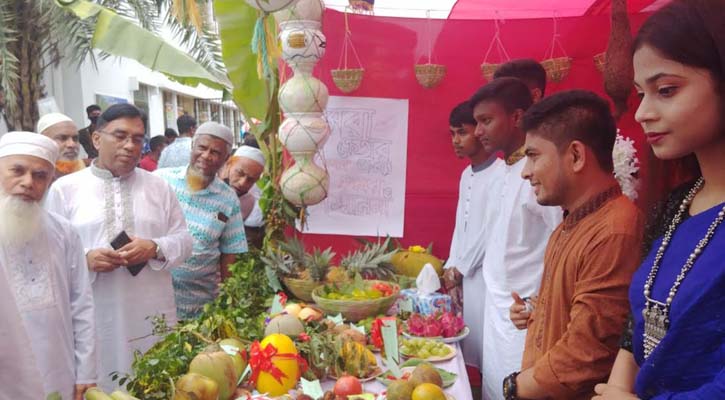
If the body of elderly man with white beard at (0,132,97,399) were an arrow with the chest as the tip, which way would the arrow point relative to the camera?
toward the camera

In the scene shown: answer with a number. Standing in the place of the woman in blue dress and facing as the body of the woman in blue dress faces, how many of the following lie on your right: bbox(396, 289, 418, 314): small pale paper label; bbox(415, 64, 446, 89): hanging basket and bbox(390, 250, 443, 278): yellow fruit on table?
3

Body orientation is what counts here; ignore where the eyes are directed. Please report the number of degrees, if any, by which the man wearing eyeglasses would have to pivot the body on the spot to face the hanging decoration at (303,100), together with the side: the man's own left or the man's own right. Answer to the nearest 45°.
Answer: approximately 45° to the man's own left

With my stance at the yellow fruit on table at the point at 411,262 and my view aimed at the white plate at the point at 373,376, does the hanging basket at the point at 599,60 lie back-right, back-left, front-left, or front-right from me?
back-left

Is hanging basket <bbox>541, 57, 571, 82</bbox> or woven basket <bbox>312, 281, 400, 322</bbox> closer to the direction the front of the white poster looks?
the woven basket

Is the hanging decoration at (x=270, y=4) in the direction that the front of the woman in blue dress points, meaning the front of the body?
no

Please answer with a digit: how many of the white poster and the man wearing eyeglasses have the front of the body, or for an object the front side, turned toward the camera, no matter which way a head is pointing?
2

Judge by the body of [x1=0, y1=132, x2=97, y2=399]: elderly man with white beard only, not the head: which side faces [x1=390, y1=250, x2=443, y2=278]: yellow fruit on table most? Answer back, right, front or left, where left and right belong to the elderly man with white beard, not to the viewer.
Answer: left

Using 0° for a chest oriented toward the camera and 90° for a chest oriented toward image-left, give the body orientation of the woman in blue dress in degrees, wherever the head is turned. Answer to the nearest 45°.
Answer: approximately 45°

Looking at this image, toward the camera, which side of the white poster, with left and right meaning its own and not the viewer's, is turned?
front

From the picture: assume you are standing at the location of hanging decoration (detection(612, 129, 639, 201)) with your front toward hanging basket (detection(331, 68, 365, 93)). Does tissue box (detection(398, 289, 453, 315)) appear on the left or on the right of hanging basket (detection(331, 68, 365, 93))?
left

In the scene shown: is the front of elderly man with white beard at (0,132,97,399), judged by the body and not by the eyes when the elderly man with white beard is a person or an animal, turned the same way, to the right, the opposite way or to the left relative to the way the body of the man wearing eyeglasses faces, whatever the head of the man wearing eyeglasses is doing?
the same way

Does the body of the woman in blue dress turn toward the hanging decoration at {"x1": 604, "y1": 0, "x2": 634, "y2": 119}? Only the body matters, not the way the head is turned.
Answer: no

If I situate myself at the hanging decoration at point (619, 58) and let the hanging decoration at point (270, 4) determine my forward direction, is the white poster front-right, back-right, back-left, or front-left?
front-right

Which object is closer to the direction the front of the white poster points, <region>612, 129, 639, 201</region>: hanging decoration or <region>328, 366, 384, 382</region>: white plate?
the white plate

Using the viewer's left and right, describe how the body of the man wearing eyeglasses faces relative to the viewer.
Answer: facing the viewer

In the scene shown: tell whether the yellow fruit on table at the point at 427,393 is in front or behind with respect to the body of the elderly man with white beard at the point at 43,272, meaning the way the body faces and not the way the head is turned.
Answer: in front
